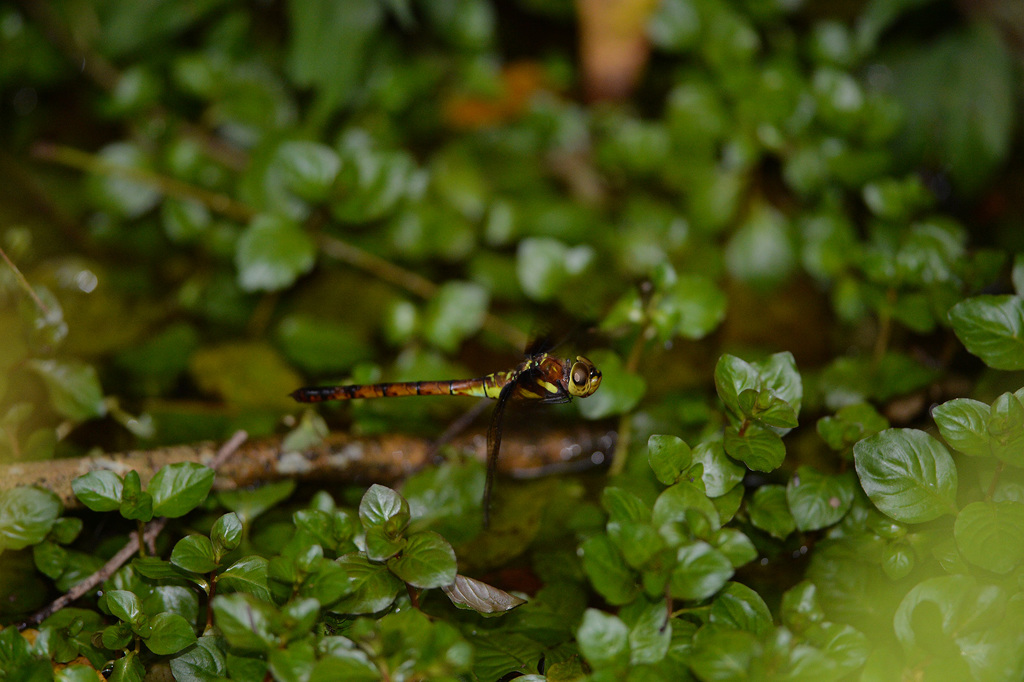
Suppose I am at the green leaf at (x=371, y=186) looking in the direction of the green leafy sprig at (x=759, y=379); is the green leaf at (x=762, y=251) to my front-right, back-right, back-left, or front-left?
front-left

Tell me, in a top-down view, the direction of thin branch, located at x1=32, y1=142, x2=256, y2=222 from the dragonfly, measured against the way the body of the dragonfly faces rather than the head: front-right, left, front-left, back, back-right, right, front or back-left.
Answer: back-left

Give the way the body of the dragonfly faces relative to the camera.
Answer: to the viewer's right

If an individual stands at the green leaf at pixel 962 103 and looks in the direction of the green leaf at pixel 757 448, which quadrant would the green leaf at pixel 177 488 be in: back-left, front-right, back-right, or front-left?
front-right

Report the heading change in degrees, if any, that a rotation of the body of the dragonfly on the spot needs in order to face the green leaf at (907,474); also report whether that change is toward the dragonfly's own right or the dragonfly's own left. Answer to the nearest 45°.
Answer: approximately 45° to the dragonfly's own right

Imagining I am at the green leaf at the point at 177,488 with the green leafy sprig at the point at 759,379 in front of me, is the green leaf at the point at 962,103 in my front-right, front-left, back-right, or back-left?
front-left

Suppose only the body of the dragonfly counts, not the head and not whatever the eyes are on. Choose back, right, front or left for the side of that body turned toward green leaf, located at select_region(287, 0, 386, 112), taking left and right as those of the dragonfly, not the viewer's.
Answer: left

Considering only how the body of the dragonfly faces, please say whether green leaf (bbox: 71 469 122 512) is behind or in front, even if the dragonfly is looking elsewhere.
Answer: behind

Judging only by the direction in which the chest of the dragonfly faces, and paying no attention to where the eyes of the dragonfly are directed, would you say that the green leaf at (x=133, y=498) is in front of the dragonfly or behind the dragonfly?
behind

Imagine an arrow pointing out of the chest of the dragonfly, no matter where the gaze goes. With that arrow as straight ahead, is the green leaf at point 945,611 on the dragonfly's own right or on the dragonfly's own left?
on the dragonfly's own right
